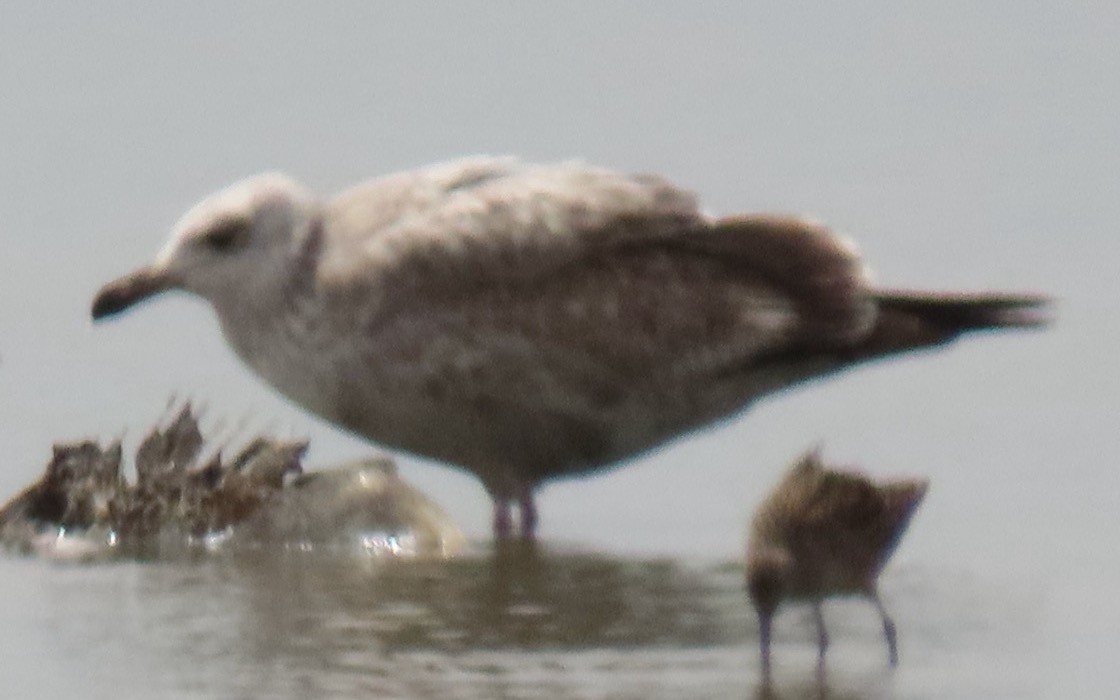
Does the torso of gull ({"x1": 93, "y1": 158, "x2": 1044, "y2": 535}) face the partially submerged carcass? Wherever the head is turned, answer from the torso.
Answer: yes

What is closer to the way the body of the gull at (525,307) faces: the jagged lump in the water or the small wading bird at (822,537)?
the jagged lump in the water

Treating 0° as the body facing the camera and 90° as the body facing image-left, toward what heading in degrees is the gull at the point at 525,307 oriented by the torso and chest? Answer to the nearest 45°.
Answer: approximately 90°
